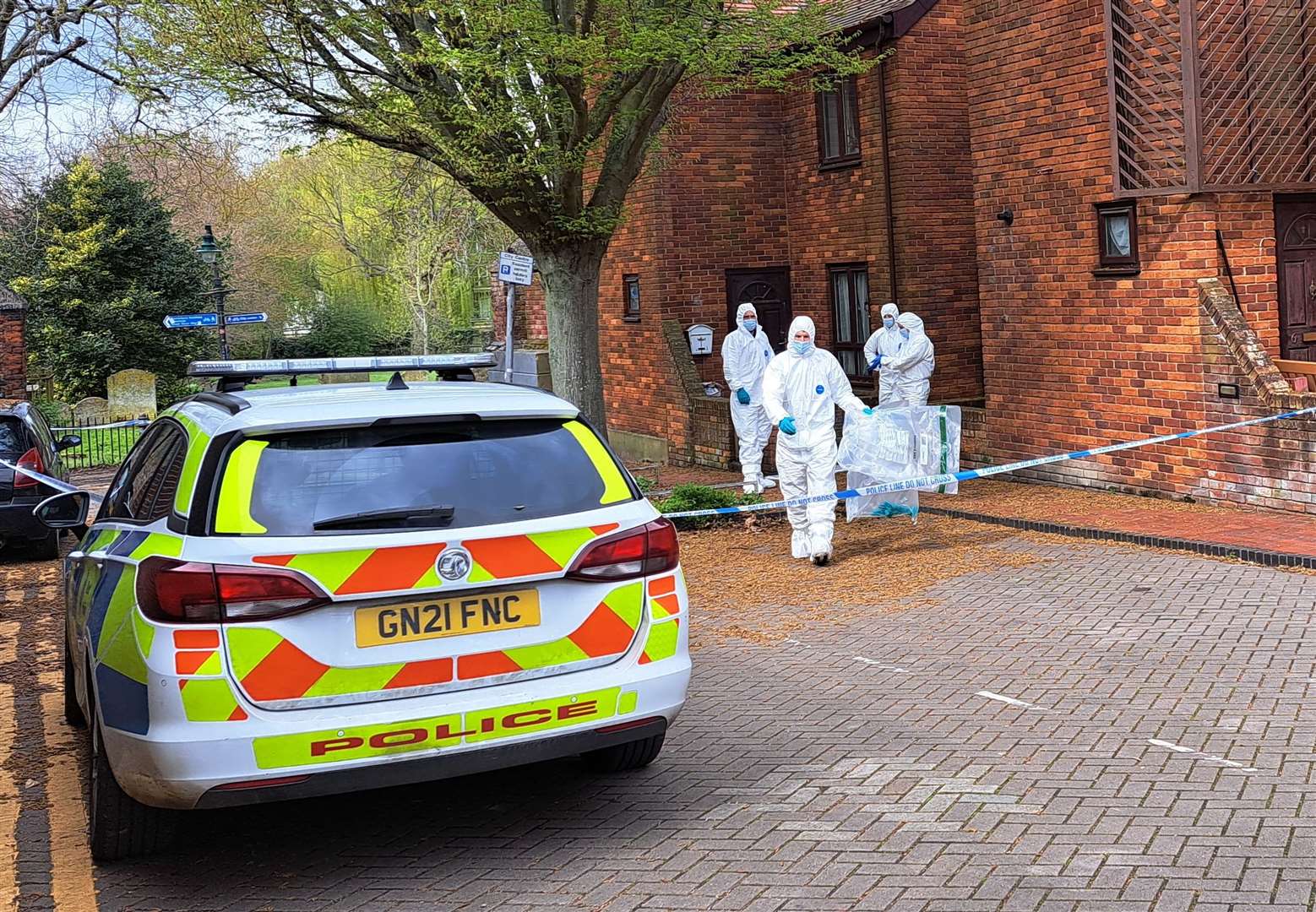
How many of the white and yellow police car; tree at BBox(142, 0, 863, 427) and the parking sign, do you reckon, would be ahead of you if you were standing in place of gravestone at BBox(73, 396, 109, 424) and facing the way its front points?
3

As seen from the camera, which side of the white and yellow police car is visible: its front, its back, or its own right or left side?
back

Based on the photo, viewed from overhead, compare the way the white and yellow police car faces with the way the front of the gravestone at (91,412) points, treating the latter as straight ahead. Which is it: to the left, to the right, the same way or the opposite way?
the opposite way

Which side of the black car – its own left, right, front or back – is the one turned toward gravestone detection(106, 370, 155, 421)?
front

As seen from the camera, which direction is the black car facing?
away from the camera

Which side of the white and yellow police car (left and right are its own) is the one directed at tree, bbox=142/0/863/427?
front

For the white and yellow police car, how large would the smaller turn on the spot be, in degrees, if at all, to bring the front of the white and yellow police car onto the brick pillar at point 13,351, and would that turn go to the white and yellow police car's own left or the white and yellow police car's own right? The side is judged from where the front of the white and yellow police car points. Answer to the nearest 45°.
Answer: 0° — it already faces it

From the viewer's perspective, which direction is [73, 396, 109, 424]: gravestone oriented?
toward the camera

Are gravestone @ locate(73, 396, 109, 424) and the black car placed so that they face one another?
yes

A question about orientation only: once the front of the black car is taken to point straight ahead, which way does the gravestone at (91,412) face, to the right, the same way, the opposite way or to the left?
the opposite way

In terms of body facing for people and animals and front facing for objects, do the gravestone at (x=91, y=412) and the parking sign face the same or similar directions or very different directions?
same or similar directions

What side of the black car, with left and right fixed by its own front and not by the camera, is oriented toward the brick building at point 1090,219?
right

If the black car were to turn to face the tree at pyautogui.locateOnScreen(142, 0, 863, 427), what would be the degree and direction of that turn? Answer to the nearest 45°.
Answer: approximately 90° to its right

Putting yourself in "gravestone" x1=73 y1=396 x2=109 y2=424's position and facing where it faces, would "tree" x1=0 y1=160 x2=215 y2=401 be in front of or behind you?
behind

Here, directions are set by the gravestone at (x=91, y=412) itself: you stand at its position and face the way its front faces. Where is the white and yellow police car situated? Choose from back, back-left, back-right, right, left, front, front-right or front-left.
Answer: front

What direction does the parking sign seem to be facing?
toward the camera

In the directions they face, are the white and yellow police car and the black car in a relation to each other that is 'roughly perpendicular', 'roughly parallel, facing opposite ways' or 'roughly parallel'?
roughly parallel

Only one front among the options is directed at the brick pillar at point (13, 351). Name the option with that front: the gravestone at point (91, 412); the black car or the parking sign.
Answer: the black car
